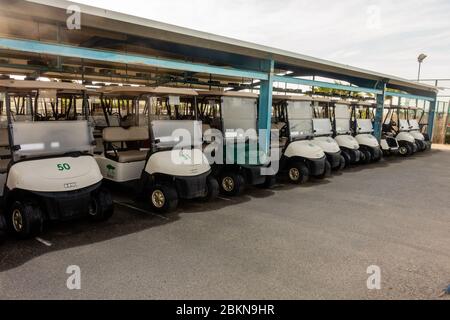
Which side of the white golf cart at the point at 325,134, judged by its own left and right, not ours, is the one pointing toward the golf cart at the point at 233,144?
right

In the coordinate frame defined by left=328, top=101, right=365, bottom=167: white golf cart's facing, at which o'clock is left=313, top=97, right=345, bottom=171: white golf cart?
left=313, top=97, right=345, bottom=171: white golf cart is roughly at 2 o'clock from left=328, top=101, right=365, bottom=167: white golf cart.

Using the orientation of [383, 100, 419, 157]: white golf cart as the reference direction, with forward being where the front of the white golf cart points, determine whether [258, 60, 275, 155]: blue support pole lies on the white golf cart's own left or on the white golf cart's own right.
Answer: on the white golf cart's own right

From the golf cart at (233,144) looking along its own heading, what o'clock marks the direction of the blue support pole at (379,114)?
The blue support pole is roughly at 9 o'clock from the golf cart.

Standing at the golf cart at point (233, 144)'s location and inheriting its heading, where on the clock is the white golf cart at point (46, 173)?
The white golf cart is roughly at 3 o'clock from the golf cart.

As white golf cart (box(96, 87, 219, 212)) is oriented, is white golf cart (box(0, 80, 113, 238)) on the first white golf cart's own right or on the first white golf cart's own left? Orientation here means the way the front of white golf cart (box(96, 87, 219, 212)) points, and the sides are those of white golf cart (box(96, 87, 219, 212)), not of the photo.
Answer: on the first white golf cart's own right
